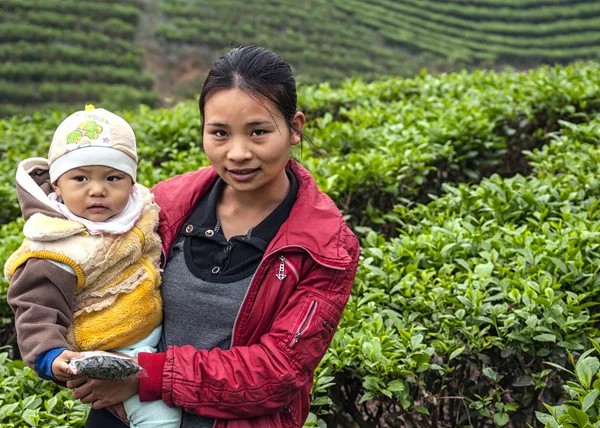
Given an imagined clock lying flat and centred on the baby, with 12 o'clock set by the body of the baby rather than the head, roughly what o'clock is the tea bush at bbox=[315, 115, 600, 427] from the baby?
The tea bush is roughly at 10 o'clock from the baby.

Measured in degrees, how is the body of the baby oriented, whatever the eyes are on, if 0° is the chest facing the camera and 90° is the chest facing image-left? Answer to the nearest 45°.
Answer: approximately 315°

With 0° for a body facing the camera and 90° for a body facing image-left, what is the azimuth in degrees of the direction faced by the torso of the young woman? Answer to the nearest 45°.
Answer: approximately 45°
